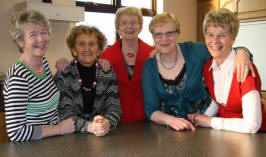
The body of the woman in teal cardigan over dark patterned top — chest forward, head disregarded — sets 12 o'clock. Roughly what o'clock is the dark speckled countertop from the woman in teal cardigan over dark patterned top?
The dark speckled countertop is roughly at 12 o'clock from the woman in teal cardigan over dark patterned top.

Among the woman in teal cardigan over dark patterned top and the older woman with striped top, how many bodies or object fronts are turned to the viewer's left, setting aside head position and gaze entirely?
0

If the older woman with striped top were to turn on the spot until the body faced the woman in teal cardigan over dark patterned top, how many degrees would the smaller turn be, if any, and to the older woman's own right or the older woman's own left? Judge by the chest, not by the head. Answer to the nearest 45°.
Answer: approximately 45° to the older woman's own left

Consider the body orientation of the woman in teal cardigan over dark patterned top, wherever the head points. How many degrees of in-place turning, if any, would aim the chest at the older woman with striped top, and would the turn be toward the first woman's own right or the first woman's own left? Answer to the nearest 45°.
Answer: approximately 45° to the first woman's own right

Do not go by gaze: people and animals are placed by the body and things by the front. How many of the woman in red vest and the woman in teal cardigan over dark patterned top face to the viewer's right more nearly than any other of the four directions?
0
